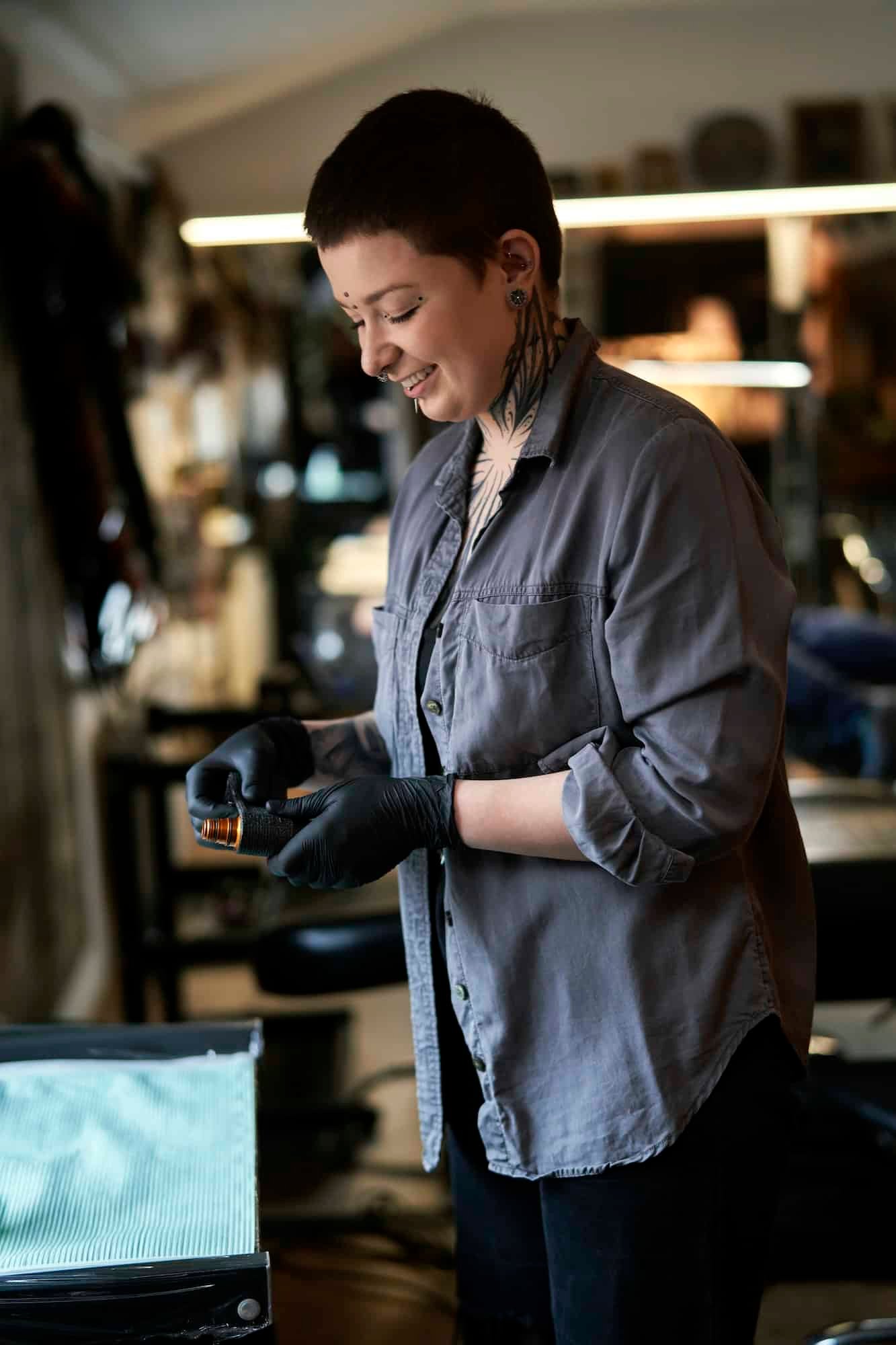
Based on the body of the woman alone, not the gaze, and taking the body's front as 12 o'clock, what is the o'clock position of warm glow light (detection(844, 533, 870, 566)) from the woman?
The warm glow light is roughly at 5 o'clock from the woman.

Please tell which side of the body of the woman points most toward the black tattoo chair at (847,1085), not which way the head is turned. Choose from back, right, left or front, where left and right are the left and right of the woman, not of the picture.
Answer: back

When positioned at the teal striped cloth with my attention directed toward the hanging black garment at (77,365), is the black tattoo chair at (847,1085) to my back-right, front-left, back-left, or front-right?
front-right

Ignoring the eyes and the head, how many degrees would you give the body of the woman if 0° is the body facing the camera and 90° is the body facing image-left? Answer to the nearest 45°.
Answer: approximately 45°

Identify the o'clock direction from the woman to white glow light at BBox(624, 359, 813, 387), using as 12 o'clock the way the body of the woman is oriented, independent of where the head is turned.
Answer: The white glow light is roughly at 5 o'clock from the woman.

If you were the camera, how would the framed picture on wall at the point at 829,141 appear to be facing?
facing the viewer

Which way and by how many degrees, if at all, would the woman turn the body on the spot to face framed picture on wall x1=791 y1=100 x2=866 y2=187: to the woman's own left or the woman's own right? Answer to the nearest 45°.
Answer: approximately 135° to the woman's own right

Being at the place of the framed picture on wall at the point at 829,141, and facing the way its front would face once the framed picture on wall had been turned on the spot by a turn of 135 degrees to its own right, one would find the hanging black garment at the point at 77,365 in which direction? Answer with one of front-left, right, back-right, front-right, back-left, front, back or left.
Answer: left

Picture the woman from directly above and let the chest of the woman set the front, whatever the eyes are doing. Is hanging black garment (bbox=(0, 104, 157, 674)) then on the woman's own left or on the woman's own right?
on the woman's own right

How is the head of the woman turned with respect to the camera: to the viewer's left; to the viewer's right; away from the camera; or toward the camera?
to the viewer's left

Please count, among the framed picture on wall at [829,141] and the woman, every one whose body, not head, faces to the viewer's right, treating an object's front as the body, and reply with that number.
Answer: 0

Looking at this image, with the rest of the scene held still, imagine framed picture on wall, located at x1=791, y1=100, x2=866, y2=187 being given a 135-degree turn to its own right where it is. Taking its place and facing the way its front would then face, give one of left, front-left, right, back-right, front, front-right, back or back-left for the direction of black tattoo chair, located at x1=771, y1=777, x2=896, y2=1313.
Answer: back-left
